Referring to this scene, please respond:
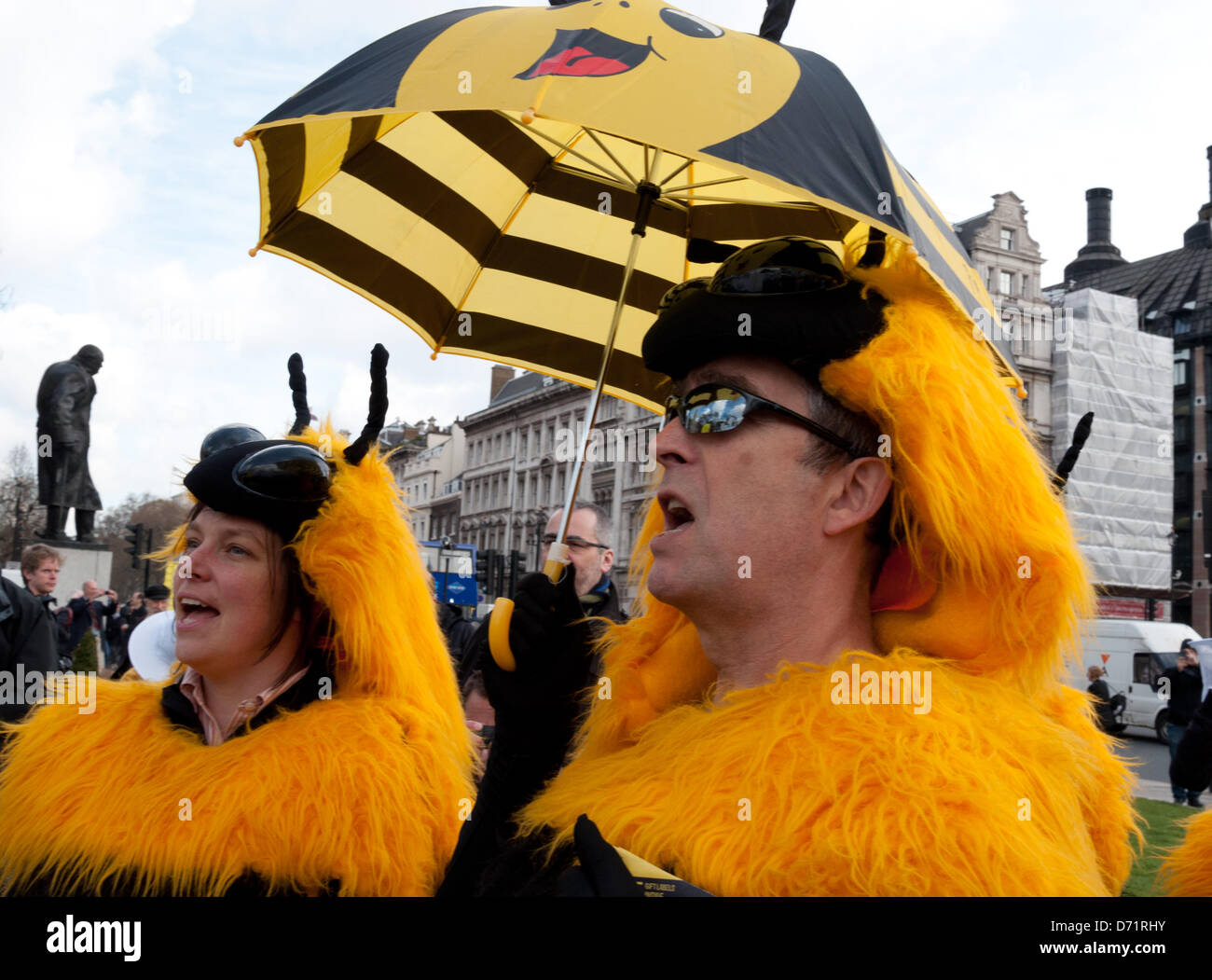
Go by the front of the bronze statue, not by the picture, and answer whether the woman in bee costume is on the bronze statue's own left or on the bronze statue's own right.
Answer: on the bronze statue's own right

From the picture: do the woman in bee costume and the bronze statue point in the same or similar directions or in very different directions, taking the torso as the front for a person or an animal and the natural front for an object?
very different directions

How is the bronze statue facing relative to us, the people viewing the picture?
facing away from the viewer and to the right of the viewer

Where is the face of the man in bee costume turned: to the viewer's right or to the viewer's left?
to the viewer's left

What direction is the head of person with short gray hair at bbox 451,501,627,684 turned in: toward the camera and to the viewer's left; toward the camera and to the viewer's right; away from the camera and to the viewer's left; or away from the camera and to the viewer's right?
toward the camera and to the viewer's left

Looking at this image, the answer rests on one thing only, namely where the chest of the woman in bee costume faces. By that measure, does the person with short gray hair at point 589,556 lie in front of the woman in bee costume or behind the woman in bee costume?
behind

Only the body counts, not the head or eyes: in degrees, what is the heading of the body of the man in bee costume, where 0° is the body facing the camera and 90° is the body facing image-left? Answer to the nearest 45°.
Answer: approximately 45°

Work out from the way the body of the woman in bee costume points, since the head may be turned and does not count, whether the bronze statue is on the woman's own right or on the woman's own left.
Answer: on the woman's own right

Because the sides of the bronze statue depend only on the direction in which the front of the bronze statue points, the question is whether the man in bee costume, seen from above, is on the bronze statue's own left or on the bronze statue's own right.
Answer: on the bronze statue's own right
